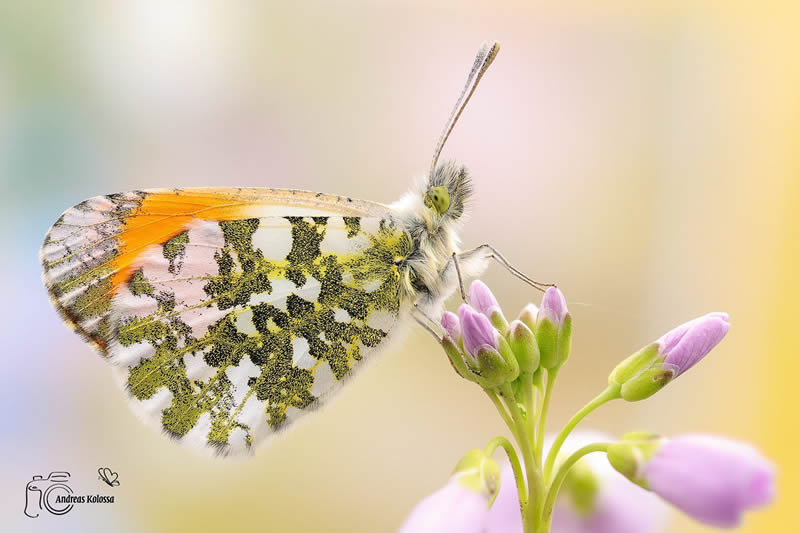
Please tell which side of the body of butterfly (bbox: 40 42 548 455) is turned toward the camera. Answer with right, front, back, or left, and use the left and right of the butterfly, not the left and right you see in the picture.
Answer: right
